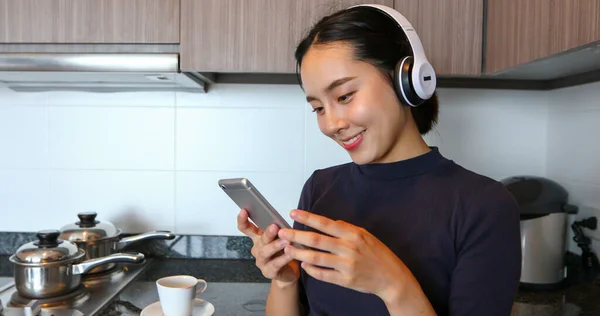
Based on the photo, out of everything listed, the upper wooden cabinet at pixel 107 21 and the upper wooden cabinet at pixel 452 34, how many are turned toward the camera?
2

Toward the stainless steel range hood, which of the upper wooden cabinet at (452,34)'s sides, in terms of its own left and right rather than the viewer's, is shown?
right

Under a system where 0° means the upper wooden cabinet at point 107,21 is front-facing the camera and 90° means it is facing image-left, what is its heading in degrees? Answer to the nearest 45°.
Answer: approximately 0°

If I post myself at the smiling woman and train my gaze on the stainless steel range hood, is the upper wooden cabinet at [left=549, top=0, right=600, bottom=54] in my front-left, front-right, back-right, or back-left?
back-right

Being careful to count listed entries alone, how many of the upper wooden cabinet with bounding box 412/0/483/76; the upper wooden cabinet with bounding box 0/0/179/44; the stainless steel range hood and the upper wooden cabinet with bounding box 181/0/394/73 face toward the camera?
4

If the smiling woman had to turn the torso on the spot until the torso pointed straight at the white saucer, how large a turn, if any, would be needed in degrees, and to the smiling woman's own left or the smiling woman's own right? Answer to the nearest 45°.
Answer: approximately 90° to the smiling woman's own right

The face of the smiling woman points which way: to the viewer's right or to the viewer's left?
to the viewer's left

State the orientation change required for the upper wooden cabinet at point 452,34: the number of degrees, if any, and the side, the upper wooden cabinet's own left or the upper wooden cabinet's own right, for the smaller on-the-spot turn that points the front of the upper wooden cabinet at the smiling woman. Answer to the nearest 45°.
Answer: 0° — it already faces them

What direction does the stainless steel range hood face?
toward the camera

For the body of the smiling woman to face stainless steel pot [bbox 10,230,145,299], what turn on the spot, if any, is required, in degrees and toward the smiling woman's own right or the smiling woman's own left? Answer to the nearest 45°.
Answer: approximately 45° to the smiling woman's own right
